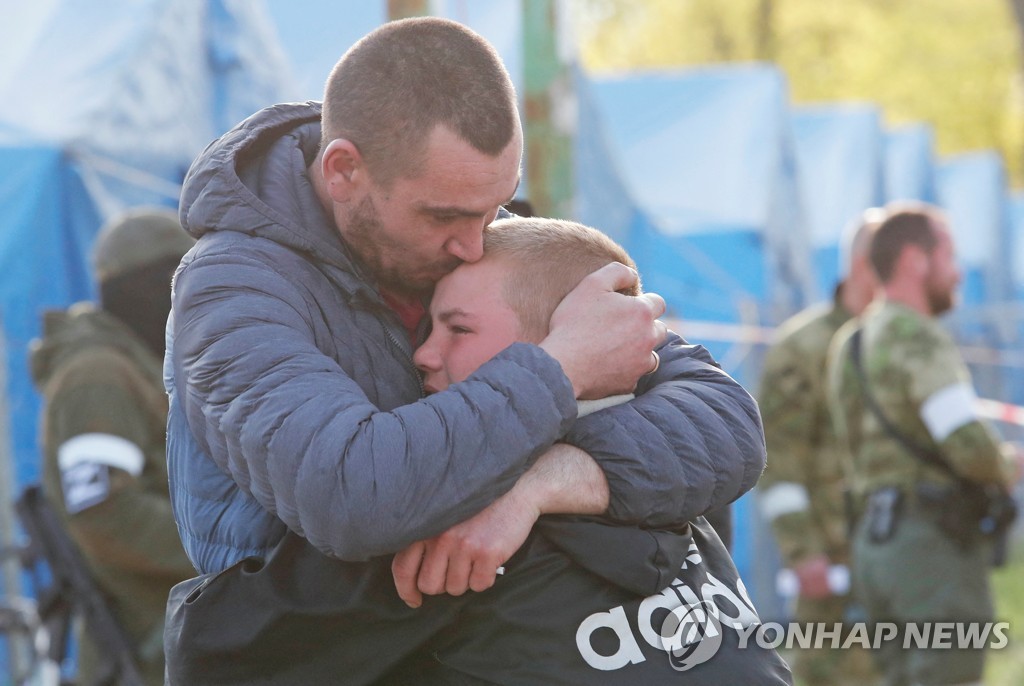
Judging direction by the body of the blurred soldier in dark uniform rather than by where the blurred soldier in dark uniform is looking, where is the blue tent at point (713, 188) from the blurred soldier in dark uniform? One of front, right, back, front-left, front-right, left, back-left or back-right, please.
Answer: front-left

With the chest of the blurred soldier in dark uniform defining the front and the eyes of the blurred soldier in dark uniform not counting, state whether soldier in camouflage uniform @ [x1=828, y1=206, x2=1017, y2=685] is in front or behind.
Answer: in front

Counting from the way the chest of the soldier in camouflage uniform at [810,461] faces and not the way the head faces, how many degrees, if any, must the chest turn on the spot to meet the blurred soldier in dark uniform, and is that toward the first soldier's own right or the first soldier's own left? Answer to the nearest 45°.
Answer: approximately 135° to the first soldier's own right

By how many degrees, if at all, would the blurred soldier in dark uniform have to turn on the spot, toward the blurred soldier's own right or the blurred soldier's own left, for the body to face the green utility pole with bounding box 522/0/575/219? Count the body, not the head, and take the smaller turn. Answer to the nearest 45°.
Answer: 0° — they already face it

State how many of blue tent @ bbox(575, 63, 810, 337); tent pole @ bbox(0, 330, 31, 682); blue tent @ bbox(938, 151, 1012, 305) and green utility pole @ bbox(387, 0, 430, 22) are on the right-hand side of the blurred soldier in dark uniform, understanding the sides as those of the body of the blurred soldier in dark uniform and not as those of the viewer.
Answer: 0

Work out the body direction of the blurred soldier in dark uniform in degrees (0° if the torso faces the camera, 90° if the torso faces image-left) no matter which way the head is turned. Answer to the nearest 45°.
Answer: approximately 270°

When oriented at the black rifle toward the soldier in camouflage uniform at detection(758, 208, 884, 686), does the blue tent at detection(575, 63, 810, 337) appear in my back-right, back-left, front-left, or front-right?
front-left

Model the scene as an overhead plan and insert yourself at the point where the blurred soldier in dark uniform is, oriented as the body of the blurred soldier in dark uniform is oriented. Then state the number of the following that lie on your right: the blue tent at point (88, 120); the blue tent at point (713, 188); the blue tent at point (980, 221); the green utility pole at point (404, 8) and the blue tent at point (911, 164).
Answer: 0

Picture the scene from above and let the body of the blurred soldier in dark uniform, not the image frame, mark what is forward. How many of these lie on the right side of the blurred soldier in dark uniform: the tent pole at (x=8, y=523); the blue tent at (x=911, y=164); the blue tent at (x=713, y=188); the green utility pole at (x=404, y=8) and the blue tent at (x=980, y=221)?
0

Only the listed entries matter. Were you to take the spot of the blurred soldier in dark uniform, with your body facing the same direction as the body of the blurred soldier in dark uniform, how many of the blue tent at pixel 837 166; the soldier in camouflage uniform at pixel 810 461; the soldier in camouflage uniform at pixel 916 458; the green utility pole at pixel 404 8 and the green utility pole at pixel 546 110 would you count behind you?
0

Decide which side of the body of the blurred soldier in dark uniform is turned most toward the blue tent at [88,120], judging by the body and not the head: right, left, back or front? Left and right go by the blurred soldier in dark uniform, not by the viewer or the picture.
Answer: left
